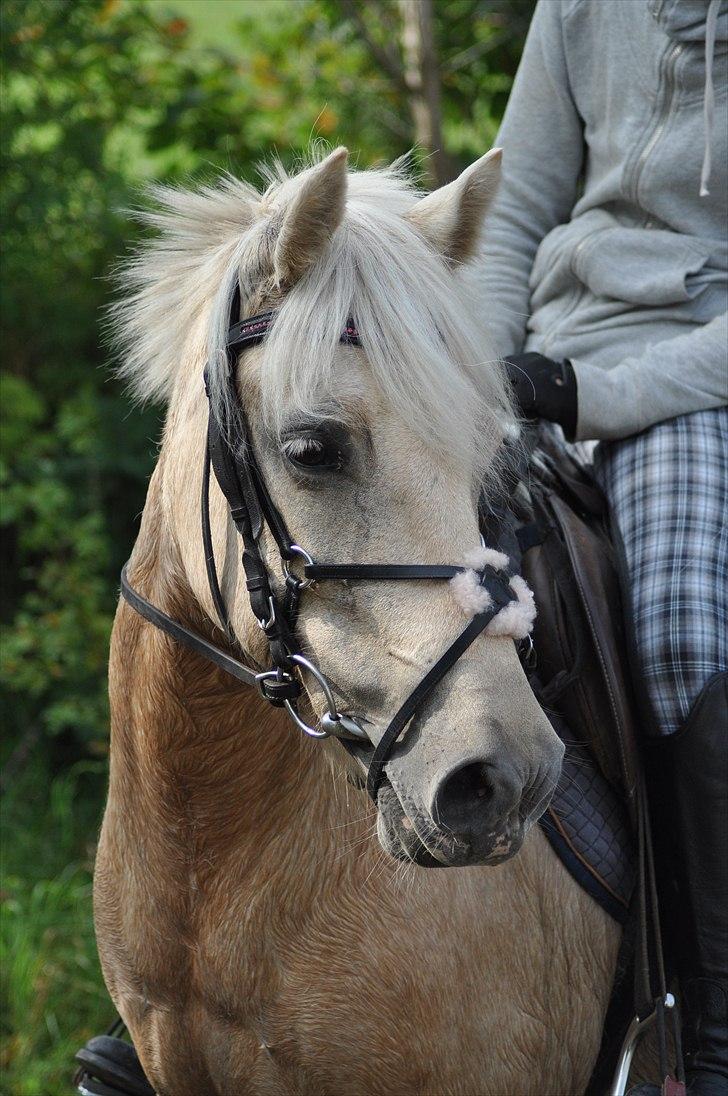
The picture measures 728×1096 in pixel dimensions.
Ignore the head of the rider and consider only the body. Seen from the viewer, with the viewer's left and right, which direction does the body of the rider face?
facing the viewer and to the left of the viewer

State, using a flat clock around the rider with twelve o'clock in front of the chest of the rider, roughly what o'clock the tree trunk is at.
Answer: The tree trunk is roughly at 4 o'clock from the rider.
